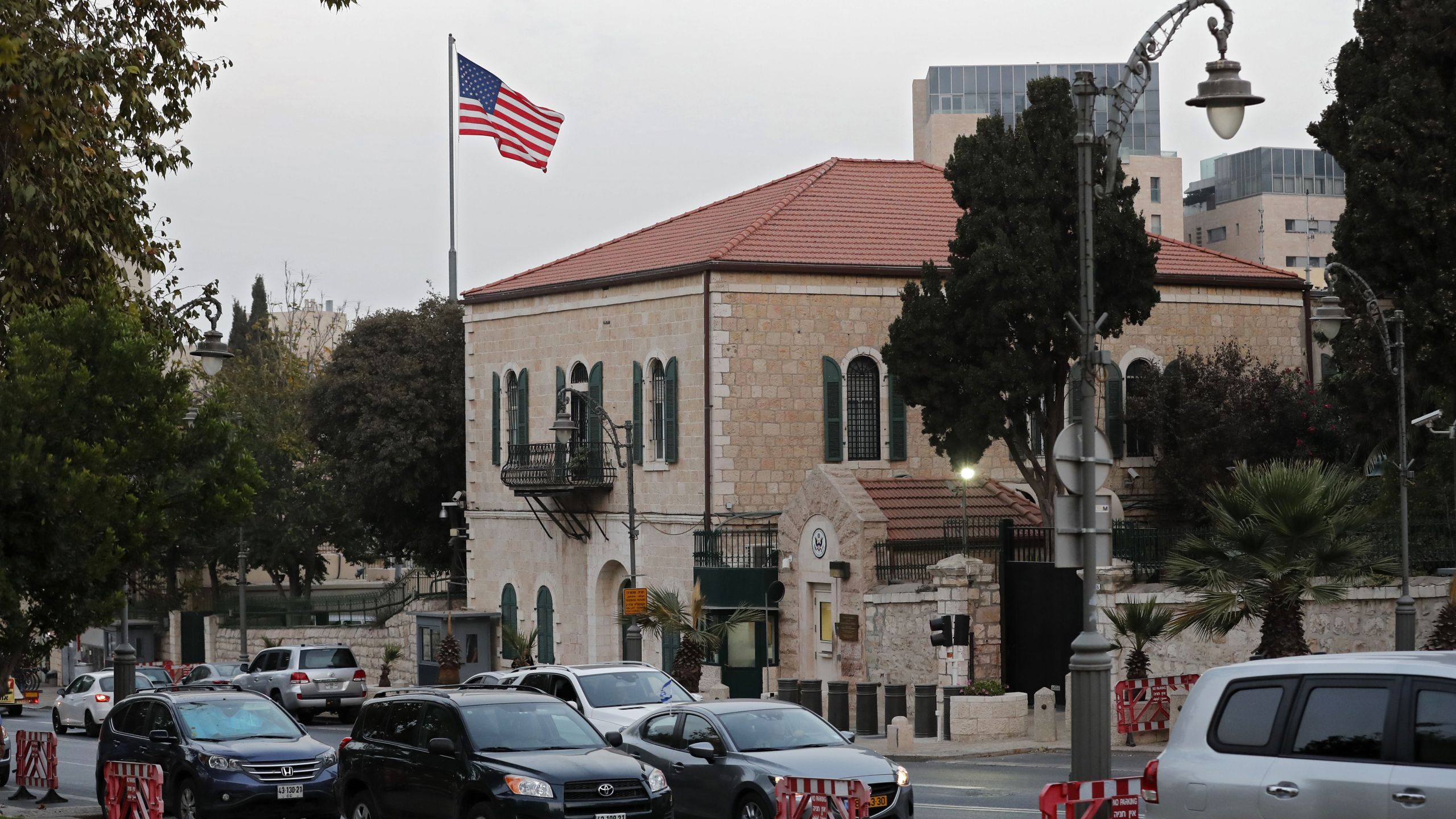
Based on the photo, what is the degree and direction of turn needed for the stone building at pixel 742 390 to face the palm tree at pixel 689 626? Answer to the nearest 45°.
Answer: approximately 45° to its left

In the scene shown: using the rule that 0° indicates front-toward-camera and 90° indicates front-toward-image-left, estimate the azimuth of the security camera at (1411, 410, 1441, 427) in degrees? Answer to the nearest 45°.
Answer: approximately 90°

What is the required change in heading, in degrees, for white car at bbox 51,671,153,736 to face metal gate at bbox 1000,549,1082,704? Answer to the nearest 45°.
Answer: approximately 180°

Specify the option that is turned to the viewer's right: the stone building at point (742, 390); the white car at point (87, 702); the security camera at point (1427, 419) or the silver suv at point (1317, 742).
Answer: the silver suv

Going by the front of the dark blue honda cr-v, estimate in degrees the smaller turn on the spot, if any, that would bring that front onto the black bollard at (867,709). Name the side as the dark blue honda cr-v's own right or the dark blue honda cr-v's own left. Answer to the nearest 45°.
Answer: approximately 90° to the dark blue honda cr-v's own left

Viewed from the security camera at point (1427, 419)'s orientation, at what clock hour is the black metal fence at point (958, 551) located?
The black metal fence is roughly at 1 o'clock from the security camera.

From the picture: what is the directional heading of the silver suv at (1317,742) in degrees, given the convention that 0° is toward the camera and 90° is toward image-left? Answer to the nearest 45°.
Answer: approximately 270°

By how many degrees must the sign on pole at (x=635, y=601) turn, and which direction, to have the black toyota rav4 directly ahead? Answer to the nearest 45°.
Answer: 0° — it already faces it

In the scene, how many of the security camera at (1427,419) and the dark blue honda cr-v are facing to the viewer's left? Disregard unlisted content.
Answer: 1

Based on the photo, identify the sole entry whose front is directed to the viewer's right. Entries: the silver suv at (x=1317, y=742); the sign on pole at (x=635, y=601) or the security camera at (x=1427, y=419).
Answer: the silver suv

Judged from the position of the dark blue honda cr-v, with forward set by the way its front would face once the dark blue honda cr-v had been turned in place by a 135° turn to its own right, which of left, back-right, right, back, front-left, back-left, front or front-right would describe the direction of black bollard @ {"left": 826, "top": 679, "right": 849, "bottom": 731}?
back-right

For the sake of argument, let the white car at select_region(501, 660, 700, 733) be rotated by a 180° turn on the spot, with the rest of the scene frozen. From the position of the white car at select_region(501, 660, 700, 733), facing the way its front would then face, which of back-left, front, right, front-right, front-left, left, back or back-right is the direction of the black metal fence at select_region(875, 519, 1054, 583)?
right

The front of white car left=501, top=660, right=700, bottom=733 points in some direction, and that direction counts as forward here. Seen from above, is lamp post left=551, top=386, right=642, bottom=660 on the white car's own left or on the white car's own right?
on the white car's own left

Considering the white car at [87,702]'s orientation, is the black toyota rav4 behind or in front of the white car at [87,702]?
behind

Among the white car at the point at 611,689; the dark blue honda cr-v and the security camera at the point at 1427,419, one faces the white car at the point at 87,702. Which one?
the security camera
